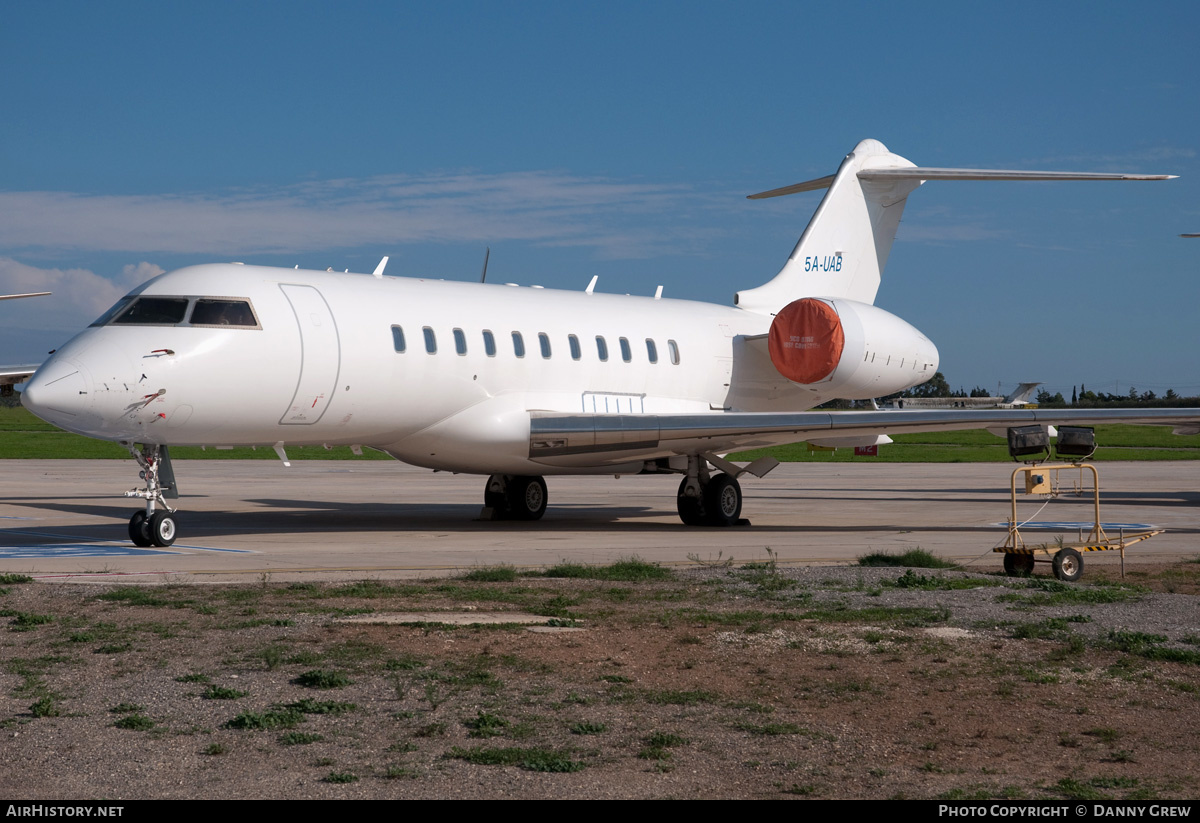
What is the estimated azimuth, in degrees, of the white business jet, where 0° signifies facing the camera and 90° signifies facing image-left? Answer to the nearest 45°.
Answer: approximately 45°
